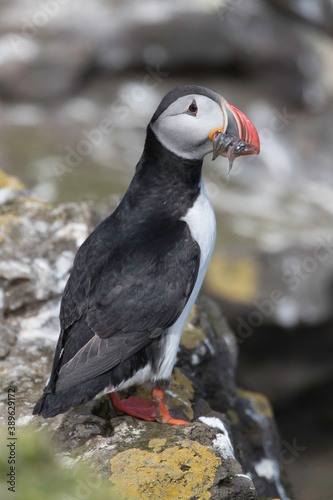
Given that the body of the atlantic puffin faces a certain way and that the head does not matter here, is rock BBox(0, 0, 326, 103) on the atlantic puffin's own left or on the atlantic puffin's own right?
on the atlantic puffin's own left

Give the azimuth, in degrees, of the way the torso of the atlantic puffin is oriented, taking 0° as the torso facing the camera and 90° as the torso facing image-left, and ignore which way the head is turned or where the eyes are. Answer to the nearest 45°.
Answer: approximately 270°
